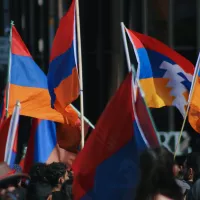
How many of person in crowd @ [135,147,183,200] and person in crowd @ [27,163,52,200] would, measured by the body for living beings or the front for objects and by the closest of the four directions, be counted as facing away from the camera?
2

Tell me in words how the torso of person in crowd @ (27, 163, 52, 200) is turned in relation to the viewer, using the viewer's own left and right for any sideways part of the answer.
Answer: facing away from the viewer

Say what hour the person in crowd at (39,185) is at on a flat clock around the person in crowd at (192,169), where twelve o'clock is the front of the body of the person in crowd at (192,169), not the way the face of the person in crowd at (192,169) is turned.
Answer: the person in crowd at (39,185) is roughly at 10 o'clock from the person in crowd at (192,169).

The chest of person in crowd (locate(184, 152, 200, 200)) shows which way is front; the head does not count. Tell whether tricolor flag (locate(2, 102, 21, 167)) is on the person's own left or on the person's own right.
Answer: on the person's own left

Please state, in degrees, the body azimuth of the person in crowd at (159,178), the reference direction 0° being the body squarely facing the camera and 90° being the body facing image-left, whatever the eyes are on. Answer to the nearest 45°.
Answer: approximately 180°
